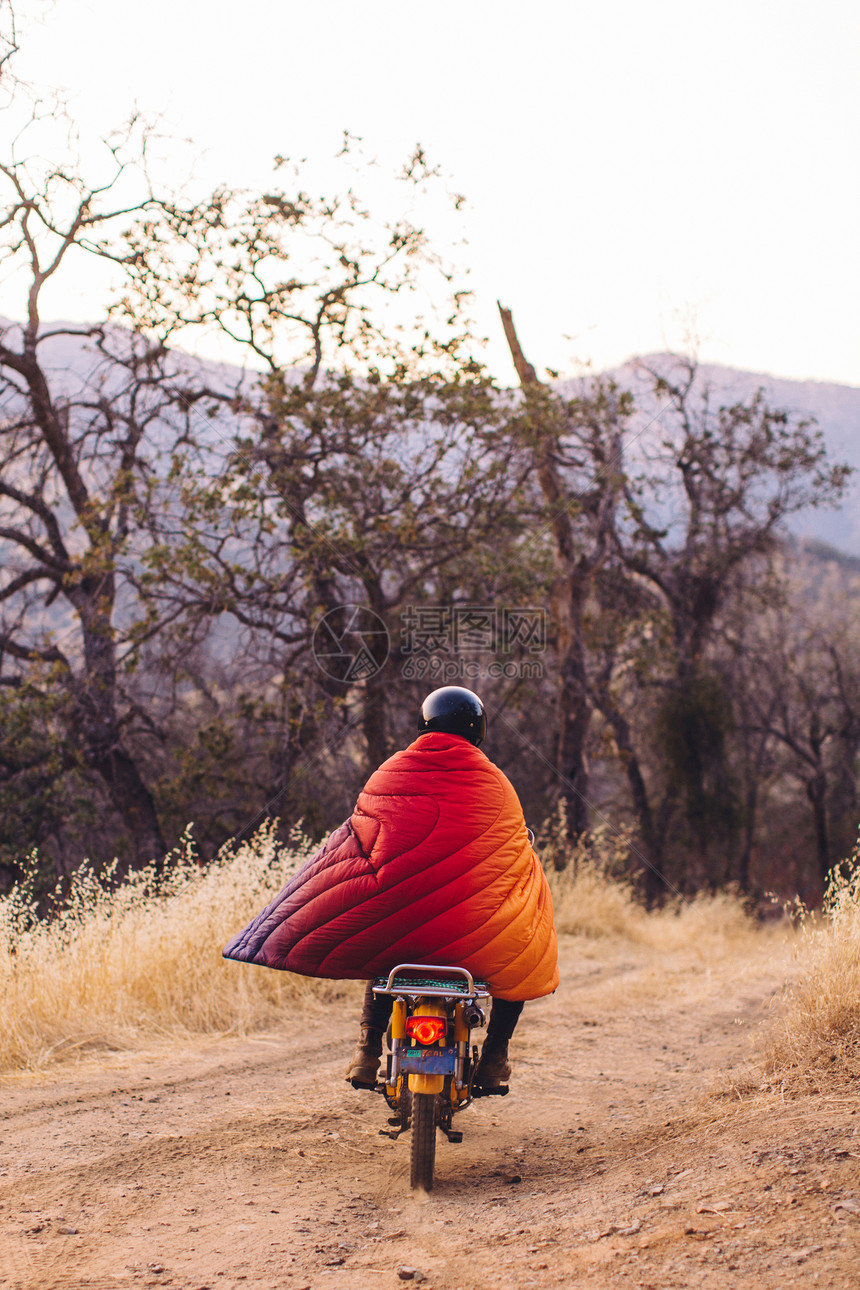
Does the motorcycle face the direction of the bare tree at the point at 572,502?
yes

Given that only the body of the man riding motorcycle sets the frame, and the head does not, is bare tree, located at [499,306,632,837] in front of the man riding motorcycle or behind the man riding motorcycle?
in front

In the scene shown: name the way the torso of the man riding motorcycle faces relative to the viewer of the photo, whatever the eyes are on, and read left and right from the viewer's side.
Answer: facing away from the viewer

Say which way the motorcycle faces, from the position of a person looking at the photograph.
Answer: facing away from the viewer
